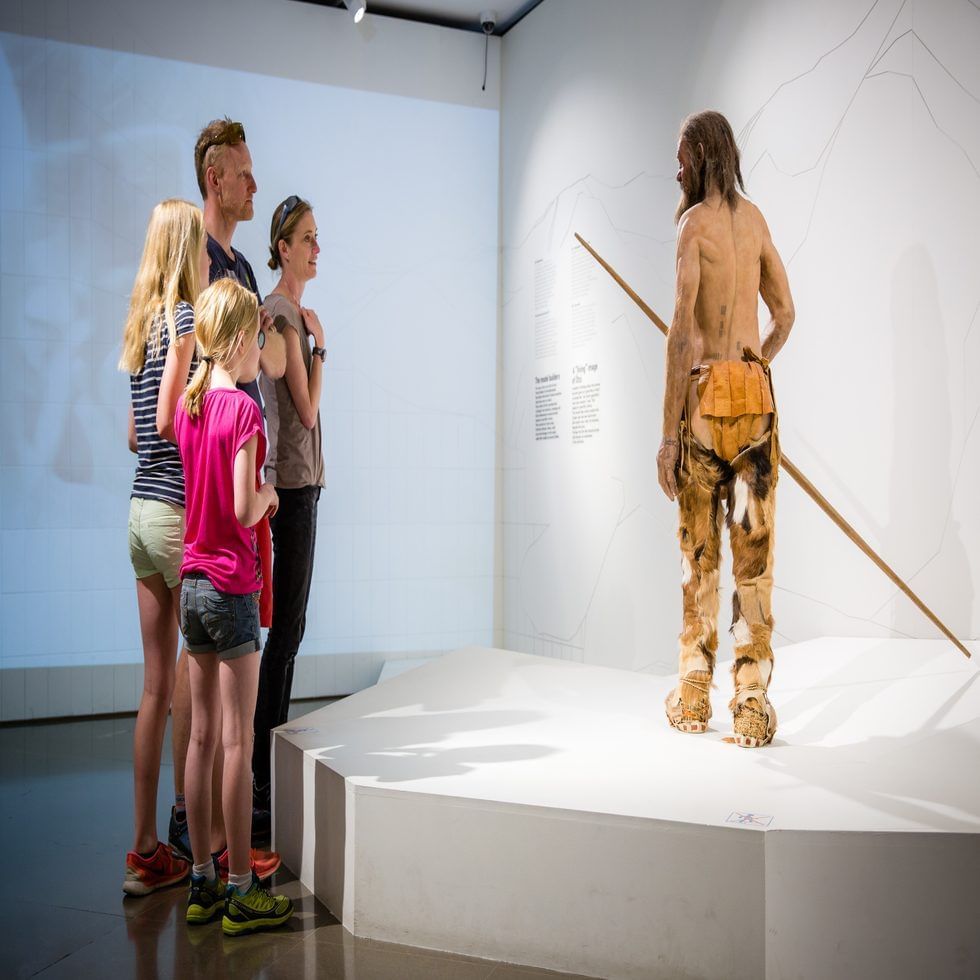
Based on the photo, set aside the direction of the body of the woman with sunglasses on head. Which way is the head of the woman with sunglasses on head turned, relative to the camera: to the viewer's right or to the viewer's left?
to the viewer's right

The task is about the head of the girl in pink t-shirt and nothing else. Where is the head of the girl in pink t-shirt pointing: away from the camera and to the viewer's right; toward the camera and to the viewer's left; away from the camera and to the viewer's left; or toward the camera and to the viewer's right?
away from the camera and to the viewer's right

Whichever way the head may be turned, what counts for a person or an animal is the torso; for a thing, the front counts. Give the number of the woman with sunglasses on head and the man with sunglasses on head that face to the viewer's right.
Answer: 2

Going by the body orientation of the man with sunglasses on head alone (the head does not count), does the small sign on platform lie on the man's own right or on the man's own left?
on the man's own right

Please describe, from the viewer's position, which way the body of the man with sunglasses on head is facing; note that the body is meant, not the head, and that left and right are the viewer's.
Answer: facing to the right of the viewer

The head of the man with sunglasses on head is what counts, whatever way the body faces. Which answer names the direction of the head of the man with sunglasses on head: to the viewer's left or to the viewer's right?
to the viewer's right

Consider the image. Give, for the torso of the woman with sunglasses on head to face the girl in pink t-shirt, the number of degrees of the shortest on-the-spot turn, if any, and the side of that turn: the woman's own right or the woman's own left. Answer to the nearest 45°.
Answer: approximately 90° to the woman's own right

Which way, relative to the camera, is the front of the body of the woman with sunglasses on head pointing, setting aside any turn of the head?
to the viewer's right
